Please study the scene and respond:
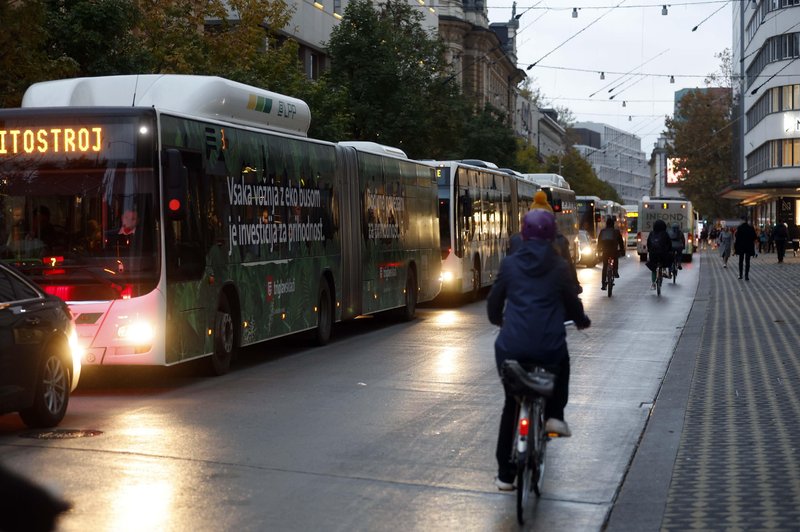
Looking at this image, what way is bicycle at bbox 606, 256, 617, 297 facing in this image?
away from the camera

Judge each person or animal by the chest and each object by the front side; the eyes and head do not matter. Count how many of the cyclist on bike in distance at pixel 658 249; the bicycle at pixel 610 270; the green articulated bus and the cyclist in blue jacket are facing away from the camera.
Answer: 3

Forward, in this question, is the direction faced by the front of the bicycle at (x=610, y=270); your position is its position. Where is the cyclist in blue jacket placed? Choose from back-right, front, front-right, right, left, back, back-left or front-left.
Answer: back

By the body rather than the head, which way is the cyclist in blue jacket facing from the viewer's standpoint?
away from the camera

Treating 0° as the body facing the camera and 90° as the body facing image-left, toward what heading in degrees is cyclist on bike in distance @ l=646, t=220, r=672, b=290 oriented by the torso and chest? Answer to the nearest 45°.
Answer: approximately 180°

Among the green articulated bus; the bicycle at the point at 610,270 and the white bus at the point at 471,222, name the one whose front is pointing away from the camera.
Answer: the bicycle

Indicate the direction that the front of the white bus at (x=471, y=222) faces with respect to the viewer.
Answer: facing the viewer and to the left of the viewer

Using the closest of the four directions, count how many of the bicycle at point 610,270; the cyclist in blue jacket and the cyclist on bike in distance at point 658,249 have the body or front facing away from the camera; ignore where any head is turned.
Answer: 3

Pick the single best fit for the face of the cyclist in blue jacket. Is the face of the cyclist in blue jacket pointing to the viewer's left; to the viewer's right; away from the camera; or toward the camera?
away from the camera

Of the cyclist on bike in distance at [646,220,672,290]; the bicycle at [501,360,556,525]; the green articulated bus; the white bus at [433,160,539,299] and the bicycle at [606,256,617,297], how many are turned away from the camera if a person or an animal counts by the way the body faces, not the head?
3

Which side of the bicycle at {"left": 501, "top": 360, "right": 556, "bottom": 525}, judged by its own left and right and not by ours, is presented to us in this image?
back
